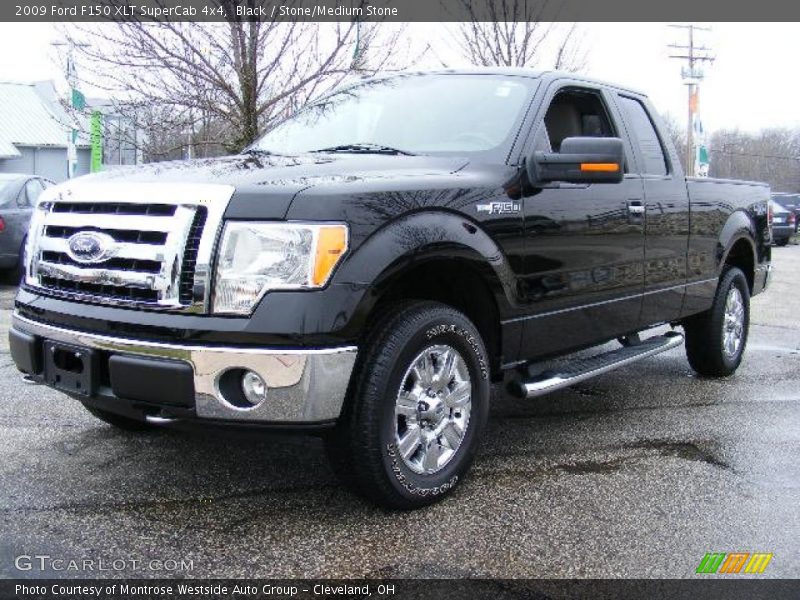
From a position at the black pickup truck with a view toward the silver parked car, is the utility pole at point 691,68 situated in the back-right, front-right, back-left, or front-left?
front-right

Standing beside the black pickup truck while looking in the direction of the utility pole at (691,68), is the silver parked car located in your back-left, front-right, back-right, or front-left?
front-left

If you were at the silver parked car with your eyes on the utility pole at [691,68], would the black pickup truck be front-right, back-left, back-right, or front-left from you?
back-right

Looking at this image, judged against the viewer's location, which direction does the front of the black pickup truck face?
facing the viewer and to the left of the viewer

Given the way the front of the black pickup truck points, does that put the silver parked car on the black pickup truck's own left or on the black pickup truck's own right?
on the black pickup truck's own right

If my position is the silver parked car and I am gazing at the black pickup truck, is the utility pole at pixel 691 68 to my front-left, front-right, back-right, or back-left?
back-left

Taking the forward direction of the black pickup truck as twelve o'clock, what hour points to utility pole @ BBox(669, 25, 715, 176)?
The utility pole is roughly at 5 o'clock from the black pickup truck.
